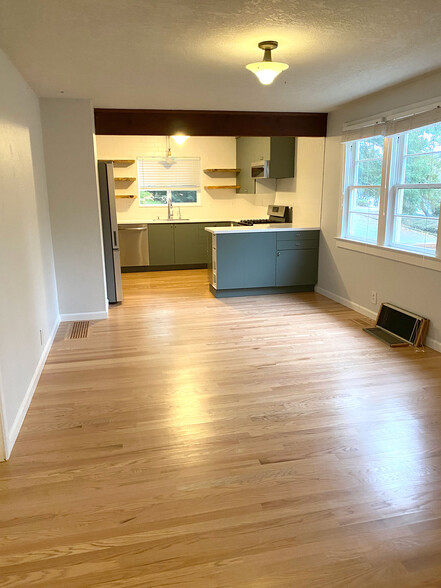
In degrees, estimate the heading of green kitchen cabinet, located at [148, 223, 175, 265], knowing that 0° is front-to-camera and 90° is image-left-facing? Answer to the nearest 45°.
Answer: approximately 0°

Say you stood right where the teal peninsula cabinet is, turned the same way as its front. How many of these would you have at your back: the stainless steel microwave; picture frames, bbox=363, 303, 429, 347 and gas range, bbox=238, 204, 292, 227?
2

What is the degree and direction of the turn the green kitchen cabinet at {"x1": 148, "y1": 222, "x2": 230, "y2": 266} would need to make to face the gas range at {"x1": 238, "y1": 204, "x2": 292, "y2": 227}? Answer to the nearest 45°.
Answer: approximately 45° to its left

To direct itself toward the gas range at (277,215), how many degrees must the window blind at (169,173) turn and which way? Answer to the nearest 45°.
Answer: approximately 45° to its left

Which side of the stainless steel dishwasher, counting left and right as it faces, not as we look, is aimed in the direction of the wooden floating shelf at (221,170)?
left

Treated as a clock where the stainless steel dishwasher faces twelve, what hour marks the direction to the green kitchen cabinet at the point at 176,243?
The green kitchen cabinet is roughly at 9 o'clock from the stainless steel dishwasher.

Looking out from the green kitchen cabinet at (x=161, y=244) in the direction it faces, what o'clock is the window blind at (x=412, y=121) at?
The window blind is roughly at 11 o'clock from the green kitchen cabinet.

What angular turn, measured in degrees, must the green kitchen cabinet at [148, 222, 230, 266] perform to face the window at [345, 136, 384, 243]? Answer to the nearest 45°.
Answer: approximately 45° to its left
